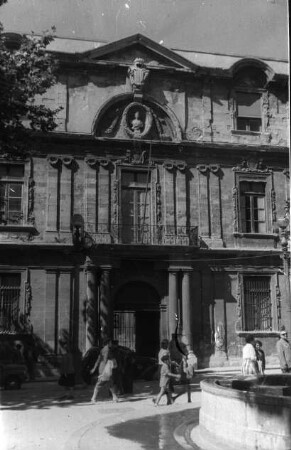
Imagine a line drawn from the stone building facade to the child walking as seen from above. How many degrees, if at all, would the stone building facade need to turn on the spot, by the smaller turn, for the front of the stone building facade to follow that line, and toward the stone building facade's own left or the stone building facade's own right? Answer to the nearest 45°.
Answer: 0° — it already faces them

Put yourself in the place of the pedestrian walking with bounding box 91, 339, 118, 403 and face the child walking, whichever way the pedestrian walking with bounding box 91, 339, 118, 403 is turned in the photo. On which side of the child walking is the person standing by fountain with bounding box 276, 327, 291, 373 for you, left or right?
left

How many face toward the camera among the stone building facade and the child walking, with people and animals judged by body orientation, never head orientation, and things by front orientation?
1

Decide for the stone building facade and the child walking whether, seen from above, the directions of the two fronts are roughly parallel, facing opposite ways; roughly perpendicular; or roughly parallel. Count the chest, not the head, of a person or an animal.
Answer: roughly perpendicular

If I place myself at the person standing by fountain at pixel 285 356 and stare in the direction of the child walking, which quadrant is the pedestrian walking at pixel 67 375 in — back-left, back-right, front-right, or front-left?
front-right

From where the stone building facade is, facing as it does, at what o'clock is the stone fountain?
The stone fountain is roughly at 12 o'clock from the stone building facade.

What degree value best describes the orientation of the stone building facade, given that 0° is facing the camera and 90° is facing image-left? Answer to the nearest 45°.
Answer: approximately 0°

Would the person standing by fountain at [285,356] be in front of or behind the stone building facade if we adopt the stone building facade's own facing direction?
in front
